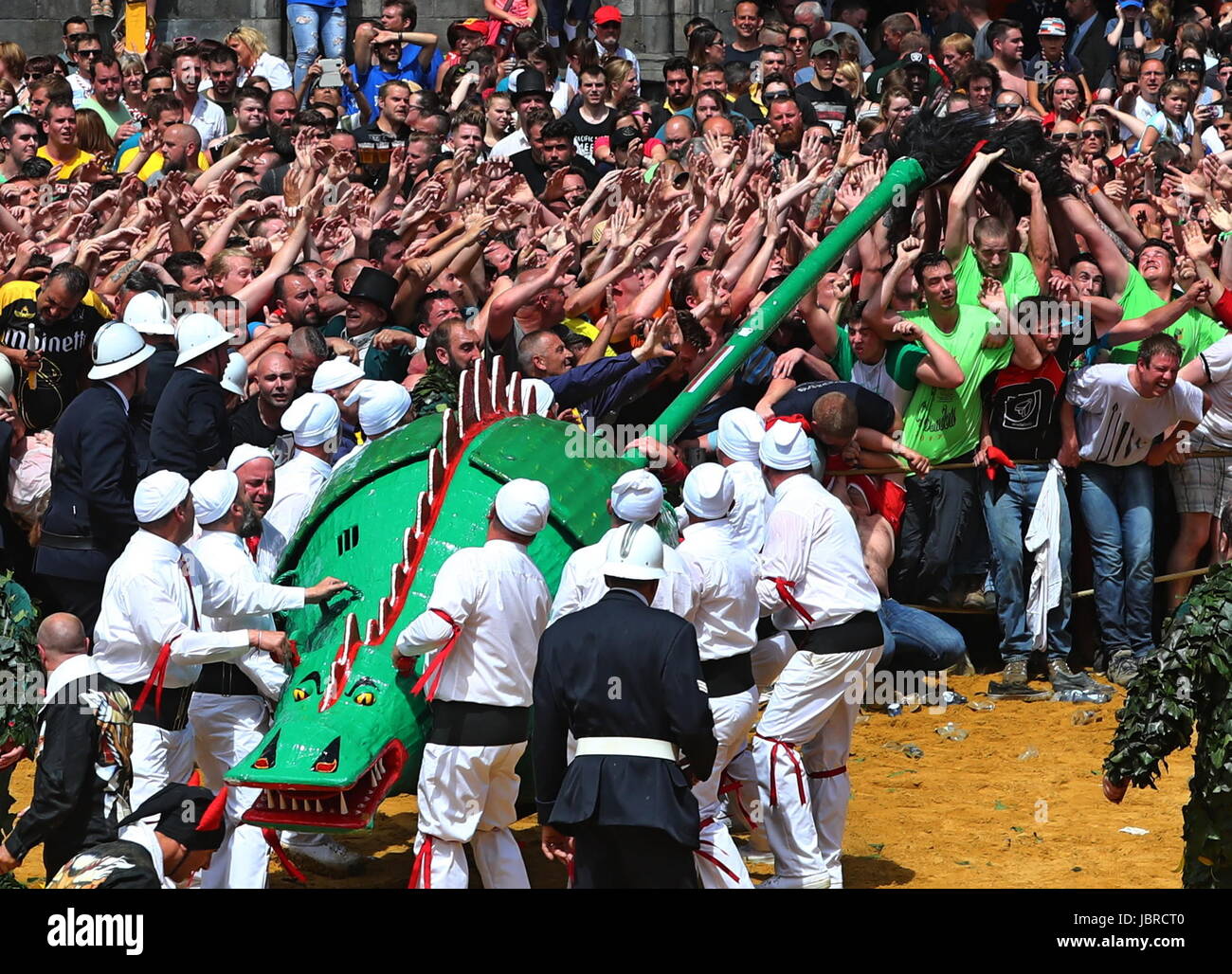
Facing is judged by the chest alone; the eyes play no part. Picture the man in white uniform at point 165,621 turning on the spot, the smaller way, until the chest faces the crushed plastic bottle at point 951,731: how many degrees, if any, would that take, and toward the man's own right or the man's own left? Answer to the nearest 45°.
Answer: approximately 45° to the man's own left

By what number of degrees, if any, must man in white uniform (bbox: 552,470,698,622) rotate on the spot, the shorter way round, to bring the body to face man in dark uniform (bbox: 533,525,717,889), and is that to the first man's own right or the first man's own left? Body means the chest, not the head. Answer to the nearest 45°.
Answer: approximately 180°

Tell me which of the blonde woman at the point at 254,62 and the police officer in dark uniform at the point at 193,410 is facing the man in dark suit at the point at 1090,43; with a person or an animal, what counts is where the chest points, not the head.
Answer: the police officer in dark uniform

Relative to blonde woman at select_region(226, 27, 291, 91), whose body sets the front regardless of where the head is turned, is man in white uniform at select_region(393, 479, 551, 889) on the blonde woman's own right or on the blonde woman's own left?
on the blonde woman's own left

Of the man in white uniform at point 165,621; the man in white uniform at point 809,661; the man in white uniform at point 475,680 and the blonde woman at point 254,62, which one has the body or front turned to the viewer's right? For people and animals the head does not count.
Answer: the man in white uniform at point 165,621

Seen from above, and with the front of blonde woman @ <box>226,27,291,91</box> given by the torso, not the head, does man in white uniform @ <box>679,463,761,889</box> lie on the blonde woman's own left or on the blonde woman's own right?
on the blonde woman's own left

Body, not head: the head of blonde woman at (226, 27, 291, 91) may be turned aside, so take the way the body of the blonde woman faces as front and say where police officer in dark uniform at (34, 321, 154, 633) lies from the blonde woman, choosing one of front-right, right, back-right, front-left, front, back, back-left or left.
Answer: front-left

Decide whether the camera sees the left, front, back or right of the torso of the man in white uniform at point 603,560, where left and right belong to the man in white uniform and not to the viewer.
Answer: back

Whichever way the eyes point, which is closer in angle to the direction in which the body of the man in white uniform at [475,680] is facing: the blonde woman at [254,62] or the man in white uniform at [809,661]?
the blonde woman

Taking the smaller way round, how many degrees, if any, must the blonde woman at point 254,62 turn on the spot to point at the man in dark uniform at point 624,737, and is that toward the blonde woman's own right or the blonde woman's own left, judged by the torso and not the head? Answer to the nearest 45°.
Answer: approximately 45° to the blonde woman's own left

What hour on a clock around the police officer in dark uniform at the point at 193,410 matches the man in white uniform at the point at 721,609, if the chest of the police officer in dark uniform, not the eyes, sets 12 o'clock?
The man in white uniform is roughly at 3 o'clock from the police officer in dark uniform.

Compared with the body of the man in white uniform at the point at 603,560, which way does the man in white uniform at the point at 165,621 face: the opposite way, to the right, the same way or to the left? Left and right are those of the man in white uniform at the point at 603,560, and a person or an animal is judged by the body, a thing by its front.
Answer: to the right

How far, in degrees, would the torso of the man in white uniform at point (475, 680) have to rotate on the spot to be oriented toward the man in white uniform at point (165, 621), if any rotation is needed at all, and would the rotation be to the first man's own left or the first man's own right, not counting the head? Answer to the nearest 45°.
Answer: approximately 45° to the first man's own left

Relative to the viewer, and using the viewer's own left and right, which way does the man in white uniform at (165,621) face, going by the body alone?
facing to the right of the viewer

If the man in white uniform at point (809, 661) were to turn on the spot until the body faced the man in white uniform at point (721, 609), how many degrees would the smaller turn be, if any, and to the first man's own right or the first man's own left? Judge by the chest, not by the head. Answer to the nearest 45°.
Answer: approximately 90° to the first man's own left

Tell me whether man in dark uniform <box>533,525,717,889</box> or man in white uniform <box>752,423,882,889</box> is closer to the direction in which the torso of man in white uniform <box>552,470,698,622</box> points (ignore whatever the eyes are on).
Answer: the man in white uniform
